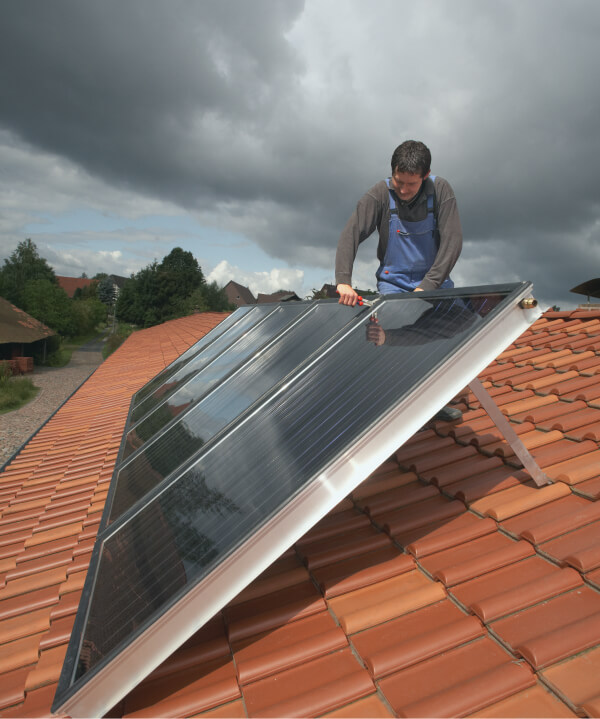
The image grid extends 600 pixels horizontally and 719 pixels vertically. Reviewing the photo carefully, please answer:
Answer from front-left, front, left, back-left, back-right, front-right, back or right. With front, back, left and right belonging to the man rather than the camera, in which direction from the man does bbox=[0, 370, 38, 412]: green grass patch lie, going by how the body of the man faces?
back-right

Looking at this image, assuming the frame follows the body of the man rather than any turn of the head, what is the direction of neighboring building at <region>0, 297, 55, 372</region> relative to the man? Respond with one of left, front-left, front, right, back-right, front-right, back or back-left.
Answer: back-right

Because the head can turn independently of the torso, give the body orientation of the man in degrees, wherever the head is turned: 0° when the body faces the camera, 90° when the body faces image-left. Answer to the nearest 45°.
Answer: approximately 0°

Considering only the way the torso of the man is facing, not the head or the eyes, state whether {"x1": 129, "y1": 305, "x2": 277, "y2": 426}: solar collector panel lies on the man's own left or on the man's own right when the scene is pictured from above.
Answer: on the man's own right

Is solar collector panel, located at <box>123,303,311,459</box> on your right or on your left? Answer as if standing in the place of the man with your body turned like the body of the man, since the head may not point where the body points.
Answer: on your right

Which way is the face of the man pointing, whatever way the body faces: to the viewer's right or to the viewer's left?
to the viewer's left
